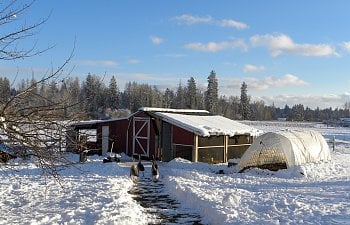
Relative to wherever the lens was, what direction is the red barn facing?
facing the viewer and to the left of the viewer

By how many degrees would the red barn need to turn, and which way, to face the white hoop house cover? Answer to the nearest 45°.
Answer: approximately 90° to its left
